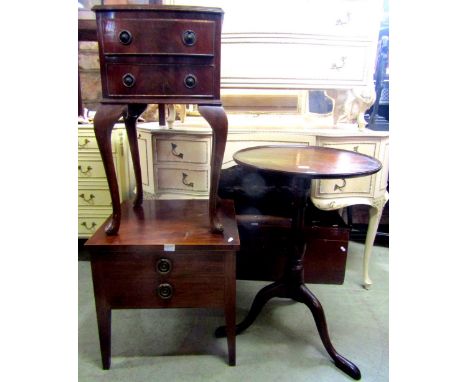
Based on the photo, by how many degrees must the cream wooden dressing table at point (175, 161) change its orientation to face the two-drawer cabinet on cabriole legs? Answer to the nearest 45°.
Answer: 0° — it already faces it

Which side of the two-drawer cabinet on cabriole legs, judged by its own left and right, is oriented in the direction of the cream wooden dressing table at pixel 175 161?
back

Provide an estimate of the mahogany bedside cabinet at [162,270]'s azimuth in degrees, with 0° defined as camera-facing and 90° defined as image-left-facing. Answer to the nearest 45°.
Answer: approximately 0°

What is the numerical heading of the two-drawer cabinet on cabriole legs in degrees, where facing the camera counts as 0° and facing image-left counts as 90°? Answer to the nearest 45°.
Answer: approximately 0°
